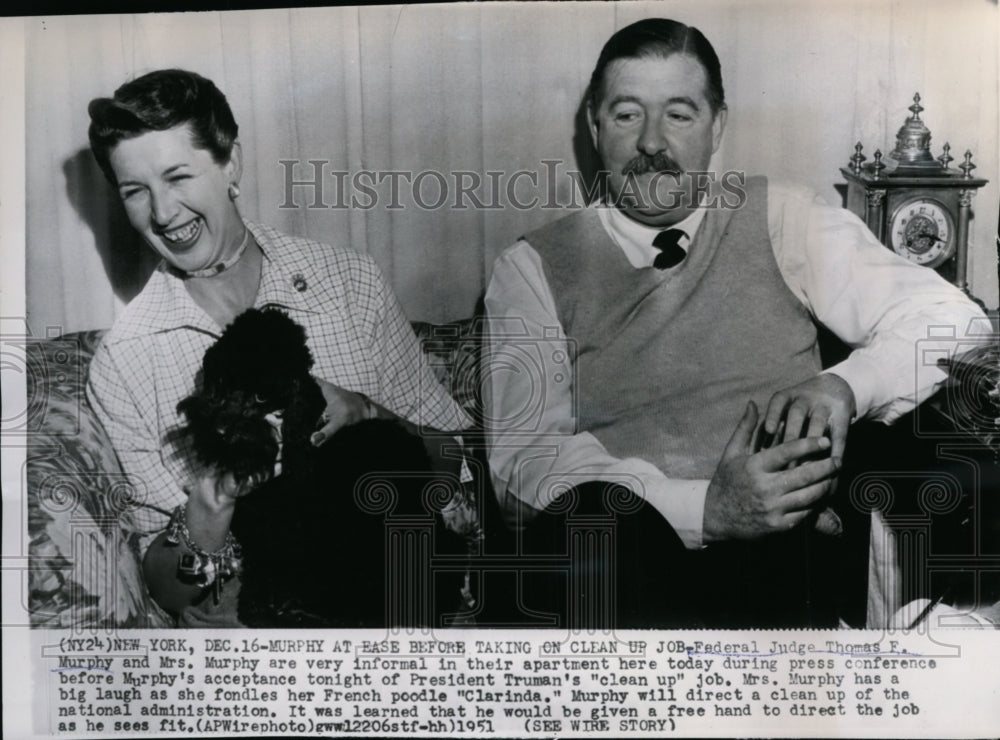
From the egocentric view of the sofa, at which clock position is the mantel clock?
The mantel clock is roughly at 9 o'clock from the sofa.

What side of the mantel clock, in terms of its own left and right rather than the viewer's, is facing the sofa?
right

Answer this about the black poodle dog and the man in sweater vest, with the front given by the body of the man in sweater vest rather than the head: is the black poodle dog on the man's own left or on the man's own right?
on the man's own right

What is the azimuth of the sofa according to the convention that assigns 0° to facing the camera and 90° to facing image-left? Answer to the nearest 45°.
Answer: approximately 0°

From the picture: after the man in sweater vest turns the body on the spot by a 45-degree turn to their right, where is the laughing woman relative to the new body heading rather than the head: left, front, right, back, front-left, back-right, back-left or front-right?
front-right

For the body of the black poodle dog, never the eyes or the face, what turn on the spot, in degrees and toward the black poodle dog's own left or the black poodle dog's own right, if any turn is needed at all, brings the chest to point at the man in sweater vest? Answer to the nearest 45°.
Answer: approximately 135° to the black poodle dog's own left
